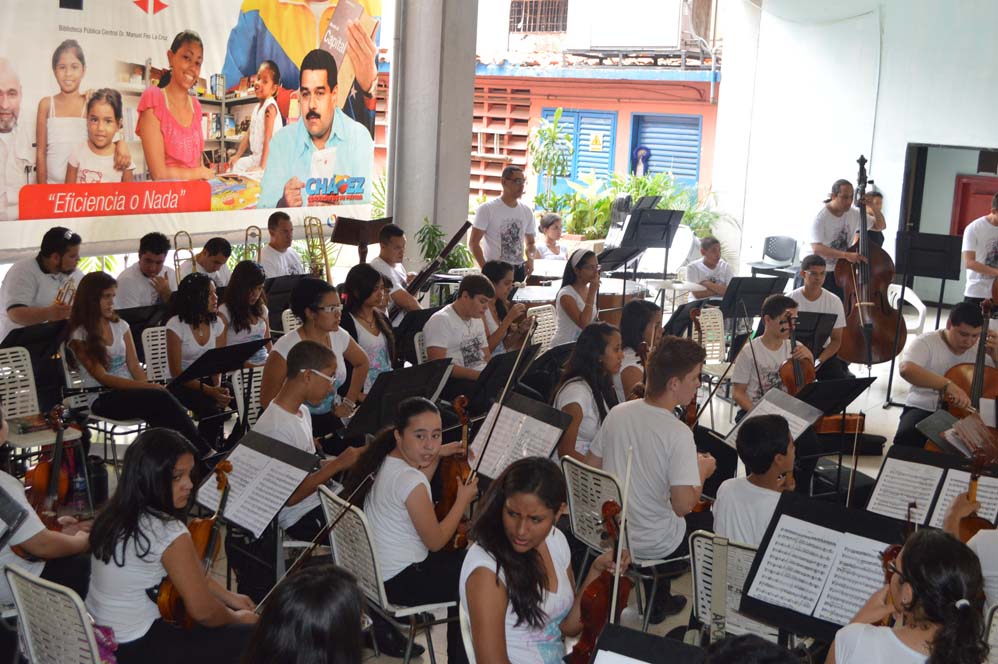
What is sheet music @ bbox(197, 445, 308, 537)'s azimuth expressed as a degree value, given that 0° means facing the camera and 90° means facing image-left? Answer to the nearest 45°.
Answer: approximately 45°

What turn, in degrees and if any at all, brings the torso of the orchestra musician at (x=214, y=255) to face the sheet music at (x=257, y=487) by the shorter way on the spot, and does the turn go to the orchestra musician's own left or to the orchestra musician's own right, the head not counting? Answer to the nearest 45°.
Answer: approximately 45° to the orchestra musician's own right

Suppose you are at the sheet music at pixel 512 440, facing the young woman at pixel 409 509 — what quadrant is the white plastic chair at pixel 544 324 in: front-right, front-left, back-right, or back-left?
back-right

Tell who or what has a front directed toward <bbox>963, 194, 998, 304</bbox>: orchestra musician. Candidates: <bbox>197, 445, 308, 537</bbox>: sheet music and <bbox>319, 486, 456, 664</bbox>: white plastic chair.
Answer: the white plastic chair

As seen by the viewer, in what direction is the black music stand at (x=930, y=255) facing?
away from the camera

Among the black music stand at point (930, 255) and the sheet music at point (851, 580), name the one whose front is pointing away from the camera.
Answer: the black music stand

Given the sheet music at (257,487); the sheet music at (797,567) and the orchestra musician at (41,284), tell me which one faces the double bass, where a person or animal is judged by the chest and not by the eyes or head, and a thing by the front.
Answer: the orchestra musician
